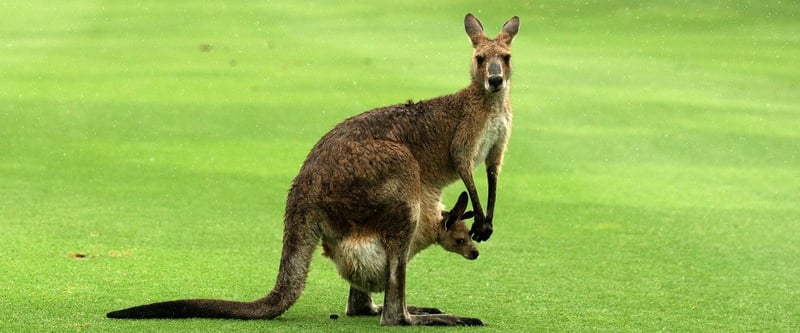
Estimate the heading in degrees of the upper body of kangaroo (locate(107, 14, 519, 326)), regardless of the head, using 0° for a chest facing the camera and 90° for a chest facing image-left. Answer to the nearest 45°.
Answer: approximately 270°

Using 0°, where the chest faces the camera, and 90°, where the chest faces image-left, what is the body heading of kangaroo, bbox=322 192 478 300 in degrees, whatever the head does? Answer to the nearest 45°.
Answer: approximately 270°
